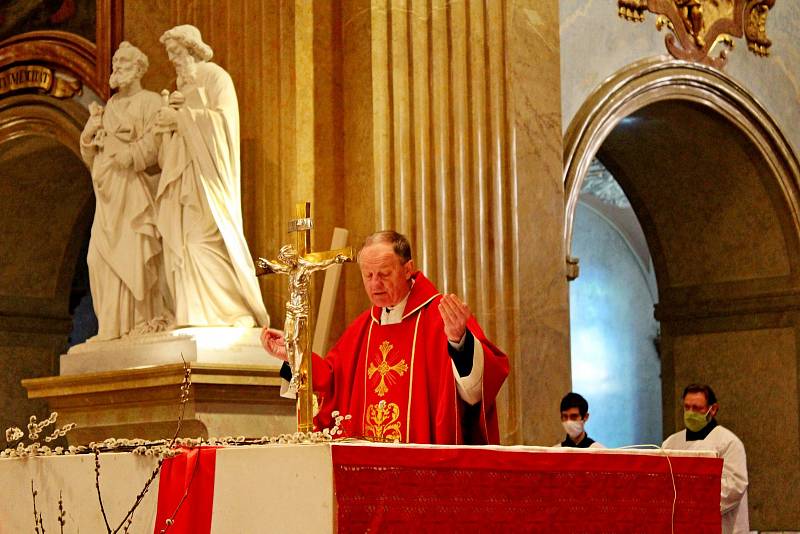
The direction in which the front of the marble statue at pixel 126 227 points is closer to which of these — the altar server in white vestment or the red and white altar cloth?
the red and white altar cloth

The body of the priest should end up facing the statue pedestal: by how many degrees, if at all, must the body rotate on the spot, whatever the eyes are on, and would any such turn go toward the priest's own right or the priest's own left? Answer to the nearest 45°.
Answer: approximately 90° to the priest's own right

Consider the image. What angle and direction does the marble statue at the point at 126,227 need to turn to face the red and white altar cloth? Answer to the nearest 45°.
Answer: approximately 45° to its left

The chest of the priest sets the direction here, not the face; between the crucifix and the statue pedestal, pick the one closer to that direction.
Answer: the crucifix

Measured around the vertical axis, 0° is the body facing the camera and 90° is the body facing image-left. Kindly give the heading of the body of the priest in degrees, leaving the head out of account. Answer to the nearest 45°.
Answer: approximately 45°

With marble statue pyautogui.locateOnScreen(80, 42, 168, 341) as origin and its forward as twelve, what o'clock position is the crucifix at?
The crucifix is roughly at 10 o'clock from the marble statue.

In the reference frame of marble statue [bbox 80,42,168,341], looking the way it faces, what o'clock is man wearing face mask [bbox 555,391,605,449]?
The man wearing face mask is roughly at 8 o'clock from the marble statue.

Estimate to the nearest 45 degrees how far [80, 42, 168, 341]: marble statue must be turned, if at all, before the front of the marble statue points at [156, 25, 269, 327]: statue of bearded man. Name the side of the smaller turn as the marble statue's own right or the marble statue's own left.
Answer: approximately 90° to the marble statue's own left

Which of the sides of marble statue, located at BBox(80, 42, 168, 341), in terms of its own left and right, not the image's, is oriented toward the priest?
left

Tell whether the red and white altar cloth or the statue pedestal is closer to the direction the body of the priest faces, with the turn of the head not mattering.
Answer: the red and white altar cloth

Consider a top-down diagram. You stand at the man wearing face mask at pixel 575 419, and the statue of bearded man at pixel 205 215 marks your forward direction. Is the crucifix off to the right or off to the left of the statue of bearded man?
left

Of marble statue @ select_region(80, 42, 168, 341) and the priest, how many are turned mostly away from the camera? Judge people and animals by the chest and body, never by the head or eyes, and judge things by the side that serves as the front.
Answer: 0

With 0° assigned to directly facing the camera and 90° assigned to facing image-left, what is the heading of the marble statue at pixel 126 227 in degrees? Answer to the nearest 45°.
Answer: approximately 45°

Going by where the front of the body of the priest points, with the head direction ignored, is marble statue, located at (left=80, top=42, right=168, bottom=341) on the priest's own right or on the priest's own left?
on the priest's own right
